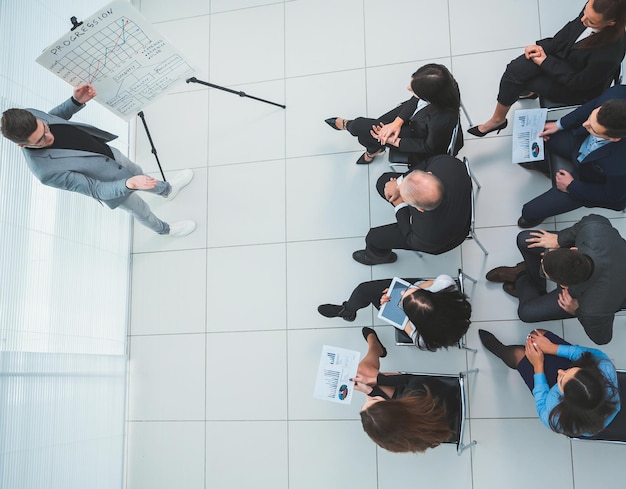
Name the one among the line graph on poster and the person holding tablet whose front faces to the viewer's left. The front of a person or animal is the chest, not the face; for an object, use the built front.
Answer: the person holding tablet

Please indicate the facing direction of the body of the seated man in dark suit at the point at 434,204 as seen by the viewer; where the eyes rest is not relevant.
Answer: to the viewer's left

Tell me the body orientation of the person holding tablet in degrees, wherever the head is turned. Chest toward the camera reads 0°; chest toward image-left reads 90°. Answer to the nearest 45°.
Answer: approximately 90°

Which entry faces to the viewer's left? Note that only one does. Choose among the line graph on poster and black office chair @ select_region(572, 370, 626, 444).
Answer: the black office chair

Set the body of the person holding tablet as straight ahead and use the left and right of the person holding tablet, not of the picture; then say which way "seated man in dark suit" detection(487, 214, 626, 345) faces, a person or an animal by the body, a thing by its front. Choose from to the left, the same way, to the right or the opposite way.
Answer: the same way

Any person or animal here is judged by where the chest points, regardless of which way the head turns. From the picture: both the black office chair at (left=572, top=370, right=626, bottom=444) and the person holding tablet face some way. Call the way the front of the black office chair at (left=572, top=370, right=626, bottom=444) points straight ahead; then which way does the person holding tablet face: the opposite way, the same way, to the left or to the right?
the same way

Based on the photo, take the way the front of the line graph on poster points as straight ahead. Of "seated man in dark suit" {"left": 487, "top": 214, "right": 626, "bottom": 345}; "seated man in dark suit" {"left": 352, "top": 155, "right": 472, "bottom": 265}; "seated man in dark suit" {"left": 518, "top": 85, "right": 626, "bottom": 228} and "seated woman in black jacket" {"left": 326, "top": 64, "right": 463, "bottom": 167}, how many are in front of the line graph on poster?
4

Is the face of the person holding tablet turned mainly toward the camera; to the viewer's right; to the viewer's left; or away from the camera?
to the viewer's left

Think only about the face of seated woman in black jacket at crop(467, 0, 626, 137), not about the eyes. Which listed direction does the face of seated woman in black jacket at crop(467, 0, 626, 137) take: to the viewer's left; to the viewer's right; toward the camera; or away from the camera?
to the viewer's left

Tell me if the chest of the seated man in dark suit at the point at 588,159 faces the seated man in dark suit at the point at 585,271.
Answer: no

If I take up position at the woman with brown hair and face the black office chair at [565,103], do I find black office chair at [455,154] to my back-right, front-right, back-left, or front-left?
front-left

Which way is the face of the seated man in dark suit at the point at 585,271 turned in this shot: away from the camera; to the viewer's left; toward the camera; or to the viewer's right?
to the viewer's left

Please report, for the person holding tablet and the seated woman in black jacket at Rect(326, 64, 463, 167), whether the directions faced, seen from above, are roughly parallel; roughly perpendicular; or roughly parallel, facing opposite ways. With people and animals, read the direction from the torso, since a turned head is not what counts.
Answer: roughly parallel

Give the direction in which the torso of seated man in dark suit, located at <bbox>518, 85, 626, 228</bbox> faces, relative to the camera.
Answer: to the viewer's left

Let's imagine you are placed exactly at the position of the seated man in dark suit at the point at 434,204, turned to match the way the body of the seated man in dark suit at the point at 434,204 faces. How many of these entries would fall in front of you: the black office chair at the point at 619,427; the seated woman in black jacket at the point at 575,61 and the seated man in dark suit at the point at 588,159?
0
